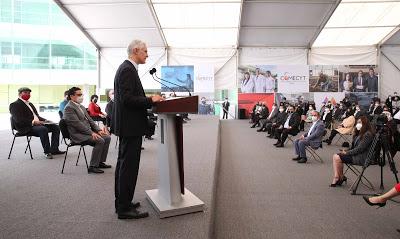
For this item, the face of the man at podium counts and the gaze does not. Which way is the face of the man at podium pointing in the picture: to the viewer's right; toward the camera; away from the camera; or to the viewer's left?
to the viewer's right

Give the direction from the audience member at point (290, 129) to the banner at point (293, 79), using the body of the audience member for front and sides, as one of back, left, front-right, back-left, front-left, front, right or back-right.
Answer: back-right

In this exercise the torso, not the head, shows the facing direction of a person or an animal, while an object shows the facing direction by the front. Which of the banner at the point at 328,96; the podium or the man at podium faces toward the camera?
the banner

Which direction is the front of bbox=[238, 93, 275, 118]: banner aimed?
toward the camera

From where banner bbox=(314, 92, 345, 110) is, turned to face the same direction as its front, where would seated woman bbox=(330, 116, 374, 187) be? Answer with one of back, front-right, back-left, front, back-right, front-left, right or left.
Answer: front

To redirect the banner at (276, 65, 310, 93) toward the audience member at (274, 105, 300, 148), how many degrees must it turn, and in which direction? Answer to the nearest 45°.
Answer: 0° — it already faces them

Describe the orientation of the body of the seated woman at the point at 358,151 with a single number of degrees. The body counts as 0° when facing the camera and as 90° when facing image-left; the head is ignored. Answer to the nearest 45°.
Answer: approximately 90°

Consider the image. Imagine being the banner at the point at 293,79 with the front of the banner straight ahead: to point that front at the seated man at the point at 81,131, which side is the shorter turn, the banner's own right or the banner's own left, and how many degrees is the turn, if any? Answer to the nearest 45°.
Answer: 0° — it already faces them

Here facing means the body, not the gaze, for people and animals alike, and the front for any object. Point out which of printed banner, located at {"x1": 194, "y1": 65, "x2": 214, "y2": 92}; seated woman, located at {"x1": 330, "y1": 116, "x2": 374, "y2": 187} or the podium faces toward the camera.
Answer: the printed banner

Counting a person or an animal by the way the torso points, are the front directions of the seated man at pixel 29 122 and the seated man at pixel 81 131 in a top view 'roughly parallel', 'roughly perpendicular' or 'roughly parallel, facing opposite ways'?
roughly parallel

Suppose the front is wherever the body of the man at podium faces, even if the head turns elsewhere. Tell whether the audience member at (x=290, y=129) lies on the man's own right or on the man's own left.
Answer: on the man's own left

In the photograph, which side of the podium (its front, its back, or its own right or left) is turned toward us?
right

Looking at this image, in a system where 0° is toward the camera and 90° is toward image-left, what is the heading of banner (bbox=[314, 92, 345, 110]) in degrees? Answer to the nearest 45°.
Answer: approximately 0°

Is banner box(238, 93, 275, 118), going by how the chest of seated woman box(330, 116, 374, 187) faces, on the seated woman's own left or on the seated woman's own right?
on the seated woman's own right

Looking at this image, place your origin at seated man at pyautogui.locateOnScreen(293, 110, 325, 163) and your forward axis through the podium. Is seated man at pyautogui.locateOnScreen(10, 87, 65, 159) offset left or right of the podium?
right

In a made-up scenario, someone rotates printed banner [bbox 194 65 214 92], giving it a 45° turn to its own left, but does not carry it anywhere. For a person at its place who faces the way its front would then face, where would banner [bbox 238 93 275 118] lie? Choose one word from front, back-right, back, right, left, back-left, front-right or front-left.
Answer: front-left

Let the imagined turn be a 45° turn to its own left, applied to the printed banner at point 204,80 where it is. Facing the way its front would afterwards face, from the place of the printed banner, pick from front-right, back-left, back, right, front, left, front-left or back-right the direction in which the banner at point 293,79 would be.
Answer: front-left

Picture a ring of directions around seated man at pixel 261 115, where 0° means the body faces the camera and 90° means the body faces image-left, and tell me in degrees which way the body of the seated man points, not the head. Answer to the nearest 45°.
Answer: approximately 45°
